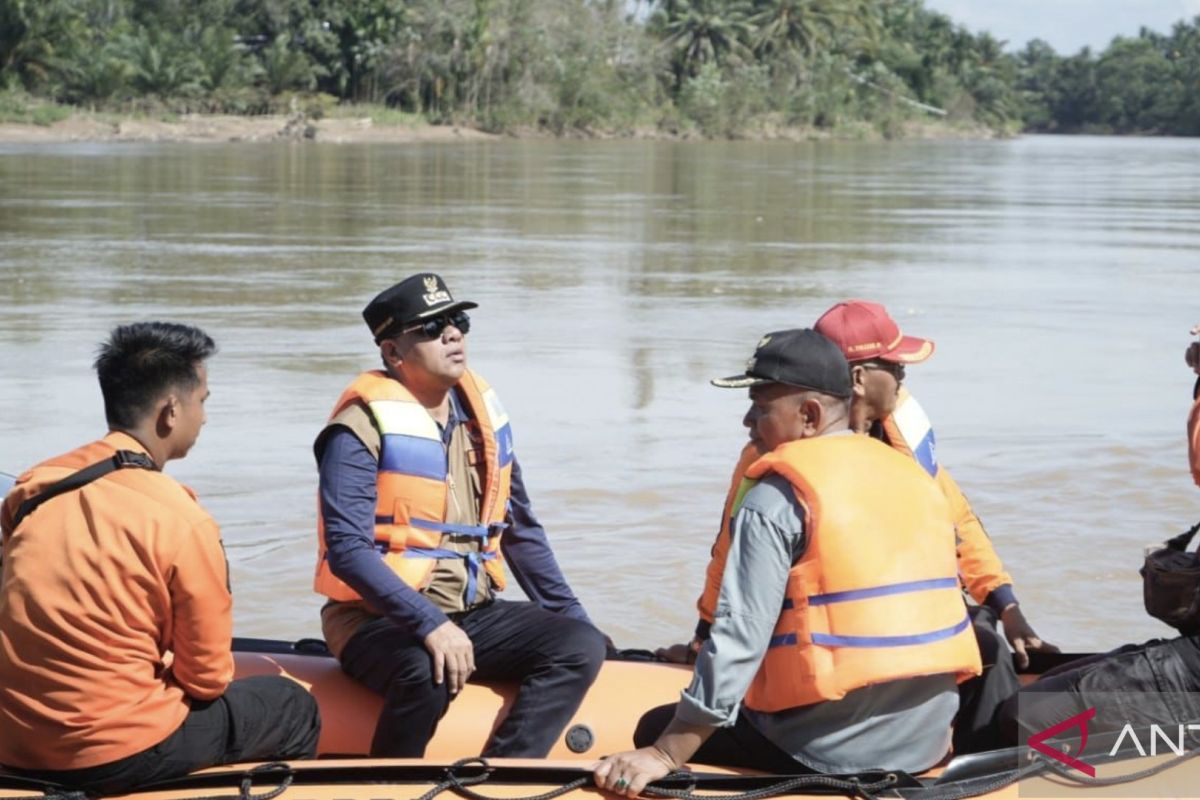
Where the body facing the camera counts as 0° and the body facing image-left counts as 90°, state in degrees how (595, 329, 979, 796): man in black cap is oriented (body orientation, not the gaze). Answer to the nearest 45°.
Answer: approximately 135°

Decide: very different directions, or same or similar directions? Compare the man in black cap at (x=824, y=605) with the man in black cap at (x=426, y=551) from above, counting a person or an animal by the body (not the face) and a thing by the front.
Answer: very different directions

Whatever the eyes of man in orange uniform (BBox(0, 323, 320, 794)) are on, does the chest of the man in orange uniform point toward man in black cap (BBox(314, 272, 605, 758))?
yes

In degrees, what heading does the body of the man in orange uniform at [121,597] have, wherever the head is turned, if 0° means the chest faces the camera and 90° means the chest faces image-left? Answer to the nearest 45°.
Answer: approximately 225°

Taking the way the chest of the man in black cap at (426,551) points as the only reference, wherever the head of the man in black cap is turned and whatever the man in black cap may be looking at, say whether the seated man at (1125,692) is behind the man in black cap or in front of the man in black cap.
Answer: in front

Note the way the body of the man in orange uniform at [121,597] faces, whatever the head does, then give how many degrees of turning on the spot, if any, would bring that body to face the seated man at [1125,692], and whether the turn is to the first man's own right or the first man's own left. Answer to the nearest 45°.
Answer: approximately 45° to the first man's own right

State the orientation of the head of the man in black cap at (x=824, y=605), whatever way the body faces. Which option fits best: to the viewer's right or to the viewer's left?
to the viewer's left

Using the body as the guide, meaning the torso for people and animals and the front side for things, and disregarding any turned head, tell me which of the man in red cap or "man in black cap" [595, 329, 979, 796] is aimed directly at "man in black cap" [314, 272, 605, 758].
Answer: "man in black cap" [595, 329, 979, 796]
